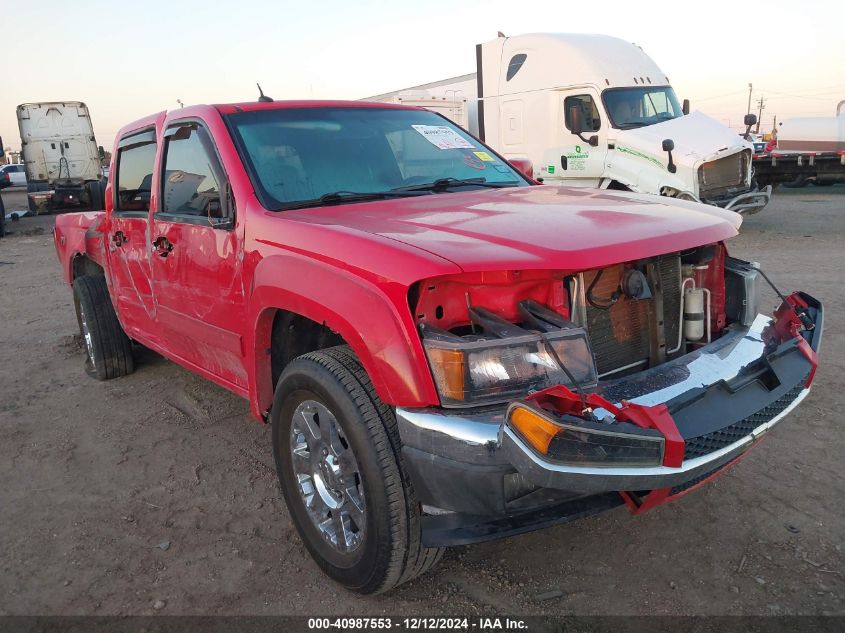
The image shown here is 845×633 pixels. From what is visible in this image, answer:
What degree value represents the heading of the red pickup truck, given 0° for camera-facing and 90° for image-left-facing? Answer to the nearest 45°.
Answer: approximately 315°

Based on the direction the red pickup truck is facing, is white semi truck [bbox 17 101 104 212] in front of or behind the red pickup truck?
behind

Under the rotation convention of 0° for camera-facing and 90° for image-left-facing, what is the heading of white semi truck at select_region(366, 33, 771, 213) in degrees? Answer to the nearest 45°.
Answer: approximately 315°

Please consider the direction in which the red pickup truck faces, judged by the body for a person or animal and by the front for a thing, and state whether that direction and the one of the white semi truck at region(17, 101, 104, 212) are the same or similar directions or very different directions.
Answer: very different directions

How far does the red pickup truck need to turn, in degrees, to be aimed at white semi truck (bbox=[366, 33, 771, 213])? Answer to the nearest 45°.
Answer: approximately 135° to its left

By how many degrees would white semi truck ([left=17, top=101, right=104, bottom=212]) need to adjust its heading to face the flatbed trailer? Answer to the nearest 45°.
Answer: approximately 135° to its right

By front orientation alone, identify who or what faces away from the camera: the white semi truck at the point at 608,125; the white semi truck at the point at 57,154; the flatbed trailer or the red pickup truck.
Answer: the white semi truck at the point at 57,154

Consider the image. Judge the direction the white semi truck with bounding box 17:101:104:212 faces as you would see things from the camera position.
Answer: facing away from the viewer
